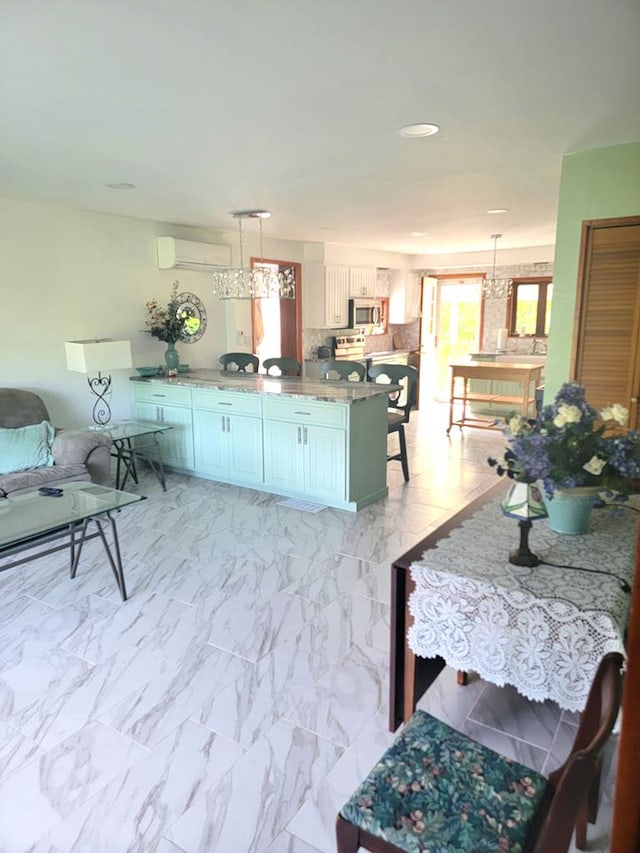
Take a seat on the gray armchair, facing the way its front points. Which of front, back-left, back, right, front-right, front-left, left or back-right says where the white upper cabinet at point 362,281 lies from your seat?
left

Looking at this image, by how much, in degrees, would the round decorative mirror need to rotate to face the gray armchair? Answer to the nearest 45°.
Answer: approximately 90° to its right

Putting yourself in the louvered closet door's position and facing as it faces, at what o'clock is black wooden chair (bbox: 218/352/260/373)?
The black wooden chair is roughly at 2 o'clock from the louvered closet door.

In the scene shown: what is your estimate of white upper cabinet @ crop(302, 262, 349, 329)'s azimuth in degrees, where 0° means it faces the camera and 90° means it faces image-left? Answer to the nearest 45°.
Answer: approximately 315°

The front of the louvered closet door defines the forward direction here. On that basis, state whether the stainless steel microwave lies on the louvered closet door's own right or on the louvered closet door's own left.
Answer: on the louvered closet door's own right

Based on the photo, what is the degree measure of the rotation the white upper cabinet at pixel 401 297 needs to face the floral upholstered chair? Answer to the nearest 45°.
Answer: approximately 45° to its right

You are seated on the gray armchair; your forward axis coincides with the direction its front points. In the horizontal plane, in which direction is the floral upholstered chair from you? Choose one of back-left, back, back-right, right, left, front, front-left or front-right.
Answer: front-right

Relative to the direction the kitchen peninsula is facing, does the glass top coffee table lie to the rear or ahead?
ahead

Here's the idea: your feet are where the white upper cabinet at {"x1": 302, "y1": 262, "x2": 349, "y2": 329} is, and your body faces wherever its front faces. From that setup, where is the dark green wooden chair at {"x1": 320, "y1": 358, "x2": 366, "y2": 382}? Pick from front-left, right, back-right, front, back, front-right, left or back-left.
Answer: front-right

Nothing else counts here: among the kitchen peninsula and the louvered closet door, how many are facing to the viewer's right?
0

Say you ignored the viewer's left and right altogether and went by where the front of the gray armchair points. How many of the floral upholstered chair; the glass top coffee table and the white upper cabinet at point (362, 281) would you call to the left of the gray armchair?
1

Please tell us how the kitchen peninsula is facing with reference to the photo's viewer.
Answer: facing the viewer and to the left of the viewer

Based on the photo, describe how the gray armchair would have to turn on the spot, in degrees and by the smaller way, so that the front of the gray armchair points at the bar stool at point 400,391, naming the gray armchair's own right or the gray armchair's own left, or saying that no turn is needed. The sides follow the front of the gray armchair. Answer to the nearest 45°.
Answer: approximately 45° to the gray armchair's own left
